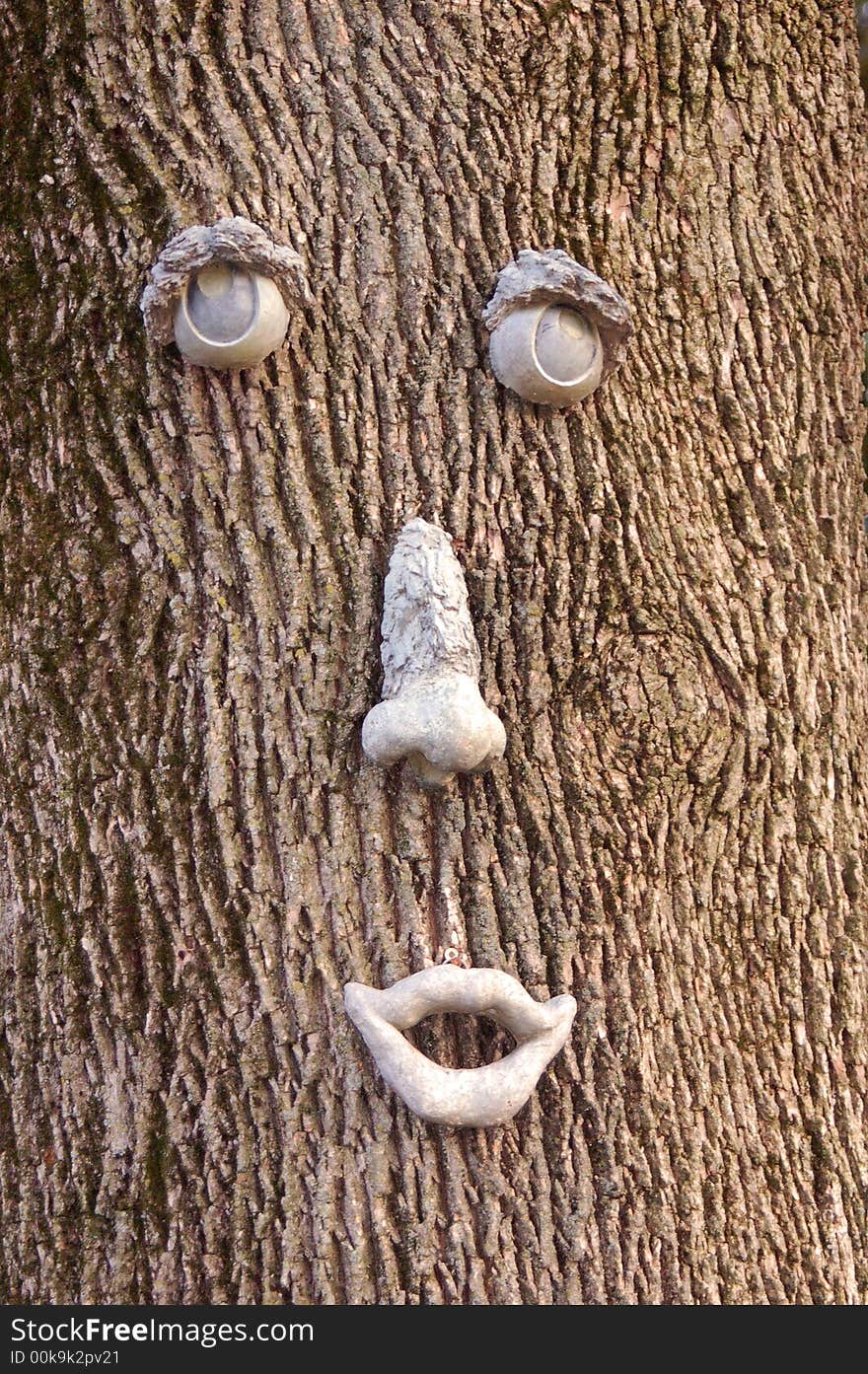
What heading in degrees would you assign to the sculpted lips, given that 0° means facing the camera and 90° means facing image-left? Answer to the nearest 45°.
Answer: approximately 0°
